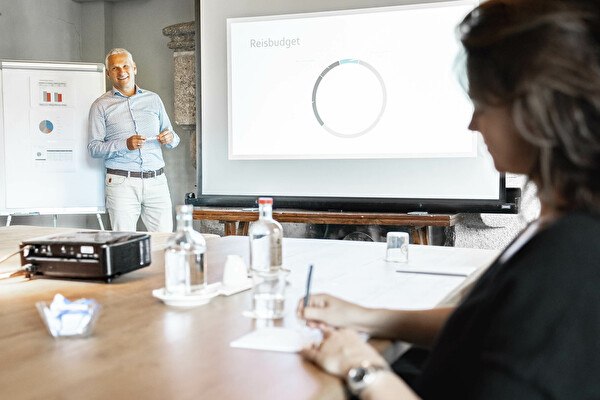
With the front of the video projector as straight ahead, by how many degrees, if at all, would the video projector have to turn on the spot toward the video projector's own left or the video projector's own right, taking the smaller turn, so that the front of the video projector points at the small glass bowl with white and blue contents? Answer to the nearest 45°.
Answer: approximately 135° to the video projector's own right

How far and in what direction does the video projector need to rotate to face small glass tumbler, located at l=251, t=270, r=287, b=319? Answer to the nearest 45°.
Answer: approximately 90° to its right

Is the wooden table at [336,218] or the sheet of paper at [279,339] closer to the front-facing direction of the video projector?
the wooden table

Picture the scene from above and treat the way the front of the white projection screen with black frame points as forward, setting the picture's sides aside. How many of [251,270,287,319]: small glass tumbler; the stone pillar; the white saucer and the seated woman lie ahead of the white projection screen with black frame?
3

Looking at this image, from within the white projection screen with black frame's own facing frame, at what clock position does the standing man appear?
The standing man is roughly at 4 o'clock from the white projection screen with black frame.

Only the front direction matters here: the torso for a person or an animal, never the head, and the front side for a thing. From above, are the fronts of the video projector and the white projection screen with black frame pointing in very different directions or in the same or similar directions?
very different directions

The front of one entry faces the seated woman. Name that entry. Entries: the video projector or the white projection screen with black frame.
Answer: the white projection screen with black frame

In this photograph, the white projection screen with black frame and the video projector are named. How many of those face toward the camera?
1

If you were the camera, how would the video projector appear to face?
facing away from the viewer and to the right of the viewer

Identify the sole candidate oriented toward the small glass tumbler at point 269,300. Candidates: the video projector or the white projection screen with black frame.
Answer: the white projection screen with black frame

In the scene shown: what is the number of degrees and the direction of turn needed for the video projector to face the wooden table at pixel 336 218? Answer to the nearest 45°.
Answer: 0° — it already faces it

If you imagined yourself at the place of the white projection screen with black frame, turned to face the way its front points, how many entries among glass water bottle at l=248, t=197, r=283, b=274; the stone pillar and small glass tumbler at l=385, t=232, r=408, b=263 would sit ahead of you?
2
